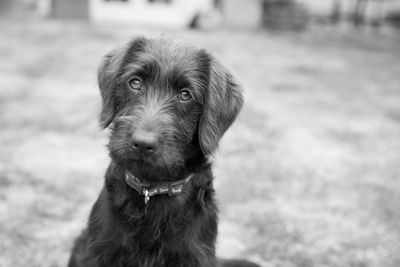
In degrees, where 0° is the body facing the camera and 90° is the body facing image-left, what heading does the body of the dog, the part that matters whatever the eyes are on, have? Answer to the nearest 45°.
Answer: approximately 0°
